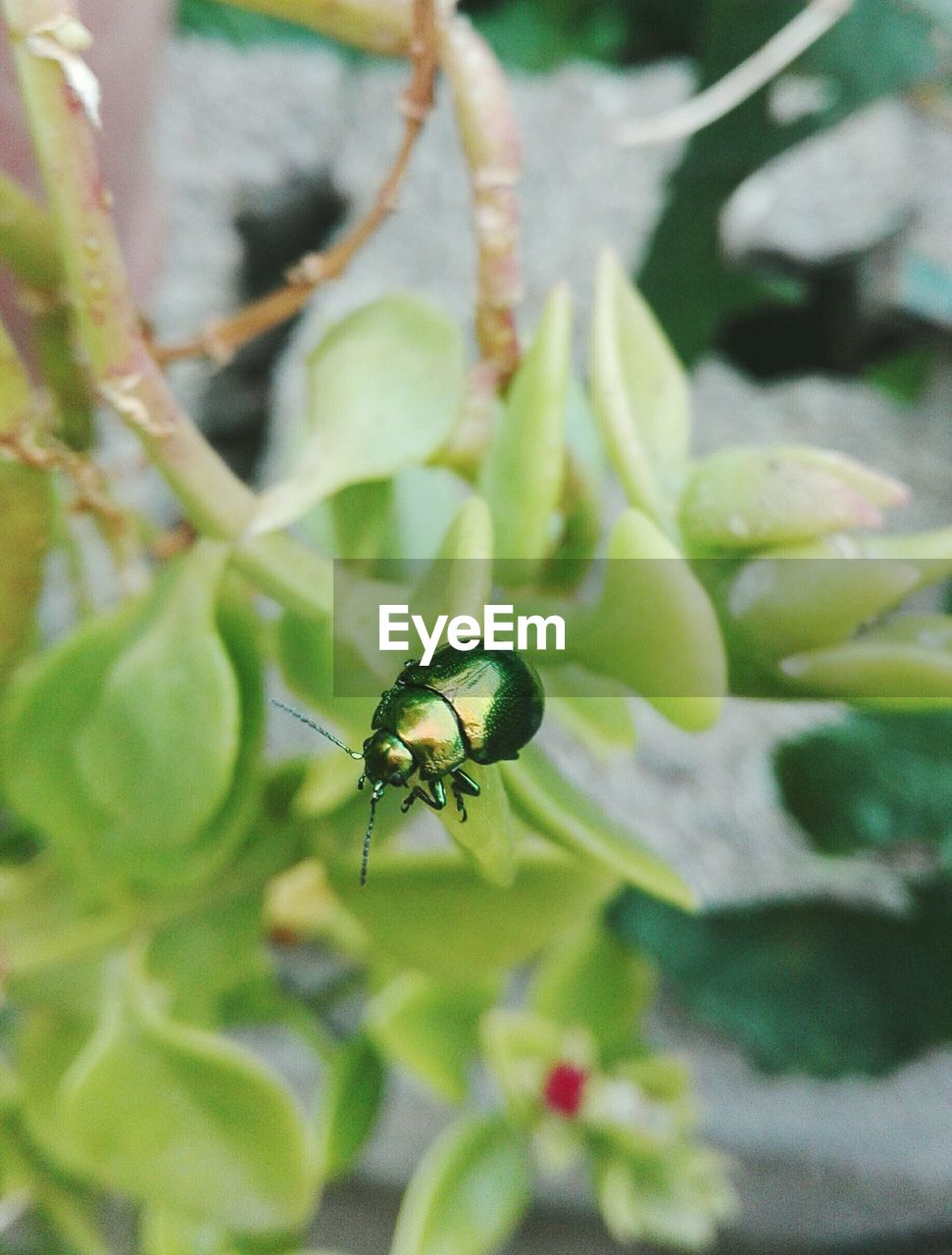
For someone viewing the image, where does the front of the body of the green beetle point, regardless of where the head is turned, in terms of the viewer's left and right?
facing the viewer and to the left of the viewer
